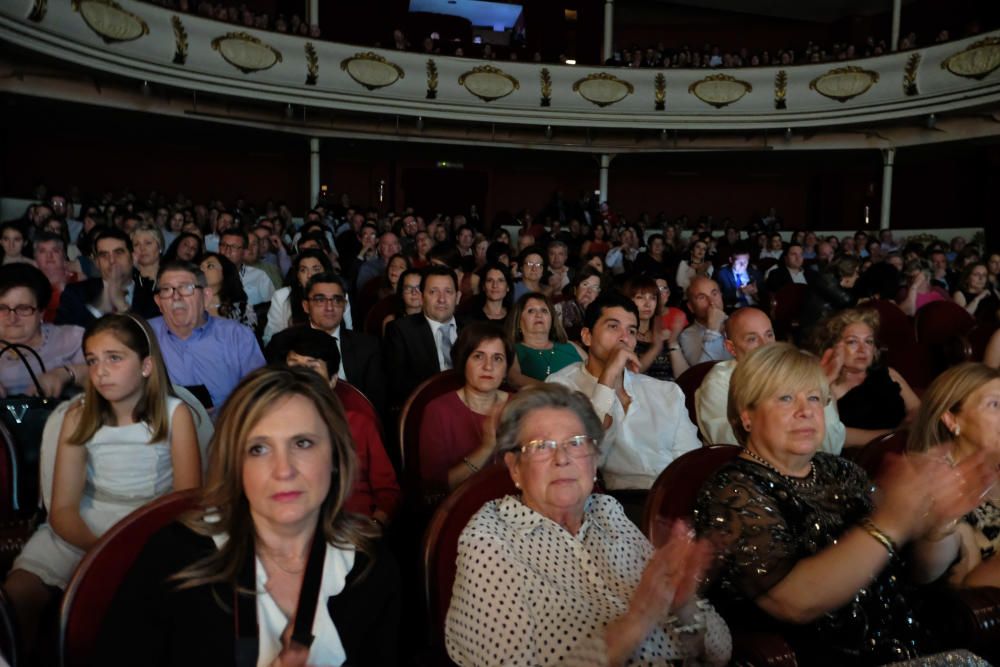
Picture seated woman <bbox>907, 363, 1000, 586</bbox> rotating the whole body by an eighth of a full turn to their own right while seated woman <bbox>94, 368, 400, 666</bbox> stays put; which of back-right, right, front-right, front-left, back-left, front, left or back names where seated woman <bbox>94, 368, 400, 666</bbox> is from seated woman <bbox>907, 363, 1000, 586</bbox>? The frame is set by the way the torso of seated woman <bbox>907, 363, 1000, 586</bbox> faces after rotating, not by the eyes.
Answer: front-right

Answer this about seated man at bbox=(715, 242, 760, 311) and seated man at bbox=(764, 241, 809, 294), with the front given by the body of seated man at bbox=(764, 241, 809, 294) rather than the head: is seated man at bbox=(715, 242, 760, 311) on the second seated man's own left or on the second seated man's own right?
on the second seated man's own right

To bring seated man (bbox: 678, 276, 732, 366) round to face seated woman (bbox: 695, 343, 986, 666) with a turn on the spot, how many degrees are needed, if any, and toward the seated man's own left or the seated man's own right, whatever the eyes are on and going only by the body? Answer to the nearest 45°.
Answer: approximately 45° to the seated man's own right

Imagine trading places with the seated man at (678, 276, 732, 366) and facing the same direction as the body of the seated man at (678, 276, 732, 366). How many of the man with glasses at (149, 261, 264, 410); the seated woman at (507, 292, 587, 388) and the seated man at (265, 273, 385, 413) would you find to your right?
3

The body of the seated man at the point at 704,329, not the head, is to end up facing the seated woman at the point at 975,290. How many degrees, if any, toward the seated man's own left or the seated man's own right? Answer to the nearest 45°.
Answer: approximately 90° to the seated man's own left

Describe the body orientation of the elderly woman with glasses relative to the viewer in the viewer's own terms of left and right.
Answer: facing the viewer and to the right of the viewer

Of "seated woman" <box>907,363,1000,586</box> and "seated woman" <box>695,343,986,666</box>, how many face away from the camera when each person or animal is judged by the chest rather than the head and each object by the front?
0

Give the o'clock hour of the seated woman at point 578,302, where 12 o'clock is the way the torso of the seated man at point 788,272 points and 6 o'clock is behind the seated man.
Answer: The seated woman is roughly at 2 o'clock from the seated man.

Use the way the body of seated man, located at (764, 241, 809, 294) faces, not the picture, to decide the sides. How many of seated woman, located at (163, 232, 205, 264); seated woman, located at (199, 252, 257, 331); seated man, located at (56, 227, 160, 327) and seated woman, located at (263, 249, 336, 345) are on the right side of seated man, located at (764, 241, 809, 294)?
4

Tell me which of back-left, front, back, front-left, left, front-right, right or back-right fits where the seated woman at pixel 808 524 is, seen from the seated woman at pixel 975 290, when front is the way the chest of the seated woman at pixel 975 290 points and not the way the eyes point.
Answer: front-right

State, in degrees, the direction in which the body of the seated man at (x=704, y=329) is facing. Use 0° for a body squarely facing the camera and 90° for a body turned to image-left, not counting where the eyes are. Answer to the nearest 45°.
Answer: approximately 315°

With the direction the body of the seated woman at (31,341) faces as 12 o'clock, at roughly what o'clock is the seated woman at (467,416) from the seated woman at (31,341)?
the seated woman at (467,416) is roughly at 10 o'clock from the seated woman at (31,341).

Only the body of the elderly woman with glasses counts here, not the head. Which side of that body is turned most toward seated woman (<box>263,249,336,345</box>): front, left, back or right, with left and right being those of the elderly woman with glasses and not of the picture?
back

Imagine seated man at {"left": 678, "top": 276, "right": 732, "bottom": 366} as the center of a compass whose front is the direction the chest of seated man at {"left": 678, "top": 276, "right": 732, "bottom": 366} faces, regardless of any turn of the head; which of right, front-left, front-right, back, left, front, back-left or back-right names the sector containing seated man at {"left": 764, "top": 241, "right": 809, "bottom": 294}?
back-left
